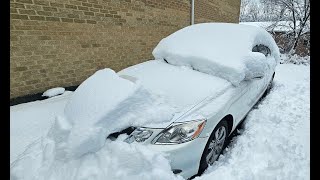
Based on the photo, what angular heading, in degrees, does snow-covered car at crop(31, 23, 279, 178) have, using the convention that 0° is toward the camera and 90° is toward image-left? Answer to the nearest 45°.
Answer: approximately 45°

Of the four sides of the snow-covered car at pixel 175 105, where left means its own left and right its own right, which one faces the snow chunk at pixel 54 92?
right

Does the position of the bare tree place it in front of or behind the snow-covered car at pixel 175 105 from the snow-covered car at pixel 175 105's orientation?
behind
